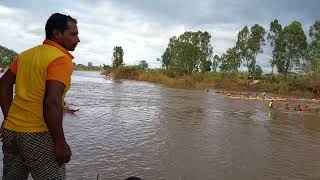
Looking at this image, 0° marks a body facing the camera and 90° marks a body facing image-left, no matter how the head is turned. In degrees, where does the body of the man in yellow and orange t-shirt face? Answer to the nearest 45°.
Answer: approximately 225°

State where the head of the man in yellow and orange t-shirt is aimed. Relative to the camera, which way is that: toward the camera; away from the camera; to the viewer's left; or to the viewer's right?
to the viewer's right
